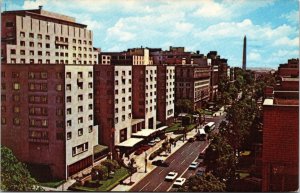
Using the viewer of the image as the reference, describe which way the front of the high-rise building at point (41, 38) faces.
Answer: facing the viewer and to the right of the viewer

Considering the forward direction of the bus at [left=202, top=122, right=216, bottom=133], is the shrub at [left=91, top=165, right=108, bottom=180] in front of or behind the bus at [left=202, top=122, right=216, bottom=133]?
in front

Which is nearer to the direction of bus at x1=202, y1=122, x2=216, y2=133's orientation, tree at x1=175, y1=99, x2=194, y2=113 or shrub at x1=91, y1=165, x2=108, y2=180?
the shrub

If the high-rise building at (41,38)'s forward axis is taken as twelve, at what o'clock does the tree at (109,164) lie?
The tree is roughly at 1 o'clock from the high-rise building.

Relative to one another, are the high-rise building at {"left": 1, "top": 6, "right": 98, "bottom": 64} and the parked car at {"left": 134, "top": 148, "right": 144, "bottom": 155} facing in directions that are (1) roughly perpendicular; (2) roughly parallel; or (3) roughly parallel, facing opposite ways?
roughly perpendicular

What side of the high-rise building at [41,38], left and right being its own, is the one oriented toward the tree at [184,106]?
left

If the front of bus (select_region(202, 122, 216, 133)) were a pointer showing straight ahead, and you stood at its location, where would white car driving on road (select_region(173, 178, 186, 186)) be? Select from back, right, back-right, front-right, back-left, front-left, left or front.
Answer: front-left

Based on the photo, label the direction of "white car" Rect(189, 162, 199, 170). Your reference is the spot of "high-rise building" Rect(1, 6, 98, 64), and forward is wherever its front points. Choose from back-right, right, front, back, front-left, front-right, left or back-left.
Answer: front

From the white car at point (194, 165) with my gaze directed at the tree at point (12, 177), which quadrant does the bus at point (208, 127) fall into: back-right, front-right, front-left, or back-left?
back-right
